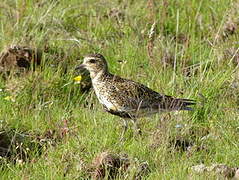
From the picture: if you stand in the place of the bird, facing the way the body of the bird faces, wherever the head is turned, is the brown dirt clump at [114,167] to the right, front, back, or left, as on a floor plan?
left

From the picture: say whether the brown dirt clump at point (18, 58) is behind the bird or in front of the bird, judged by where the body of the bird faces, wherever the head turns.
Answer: in front

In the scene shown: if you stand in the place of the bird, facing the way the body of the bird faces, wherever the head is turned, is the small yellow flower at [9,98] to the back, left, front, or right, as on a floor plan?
front

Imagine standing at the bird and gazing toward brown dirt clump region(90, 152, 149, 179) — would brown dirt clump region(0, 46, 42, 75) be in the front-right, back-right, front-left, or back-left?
back-right

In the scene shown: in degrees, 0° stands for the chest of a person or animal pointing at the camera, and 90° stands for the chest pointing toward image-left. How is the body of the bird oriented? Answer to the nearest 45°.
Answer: approximately 90°

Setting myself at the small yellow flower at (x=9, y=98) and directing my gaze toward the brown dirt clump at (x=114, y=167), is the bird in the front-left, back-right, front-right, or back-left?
front-left

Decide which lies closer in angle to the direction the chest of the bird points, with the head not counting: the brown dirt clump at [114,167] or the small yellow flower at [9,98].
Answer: the small yellow flower

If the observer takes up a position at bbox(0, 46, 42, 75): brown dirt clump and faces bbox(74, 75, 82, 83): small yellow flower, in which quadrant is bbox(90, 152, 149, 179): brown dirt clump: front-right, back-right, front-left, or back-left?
front-right

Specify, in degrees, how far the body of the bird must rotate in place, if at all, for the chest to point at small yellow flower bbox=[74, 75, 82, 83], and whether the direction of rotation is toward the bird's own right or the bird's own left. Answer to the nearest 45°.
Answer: approximately 45° to the bird's own right

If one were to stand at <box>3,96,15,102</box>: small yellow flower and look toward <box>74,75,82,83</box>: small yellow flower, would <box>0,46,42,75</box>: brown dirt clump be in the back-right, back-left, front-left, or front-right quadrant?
front-left
